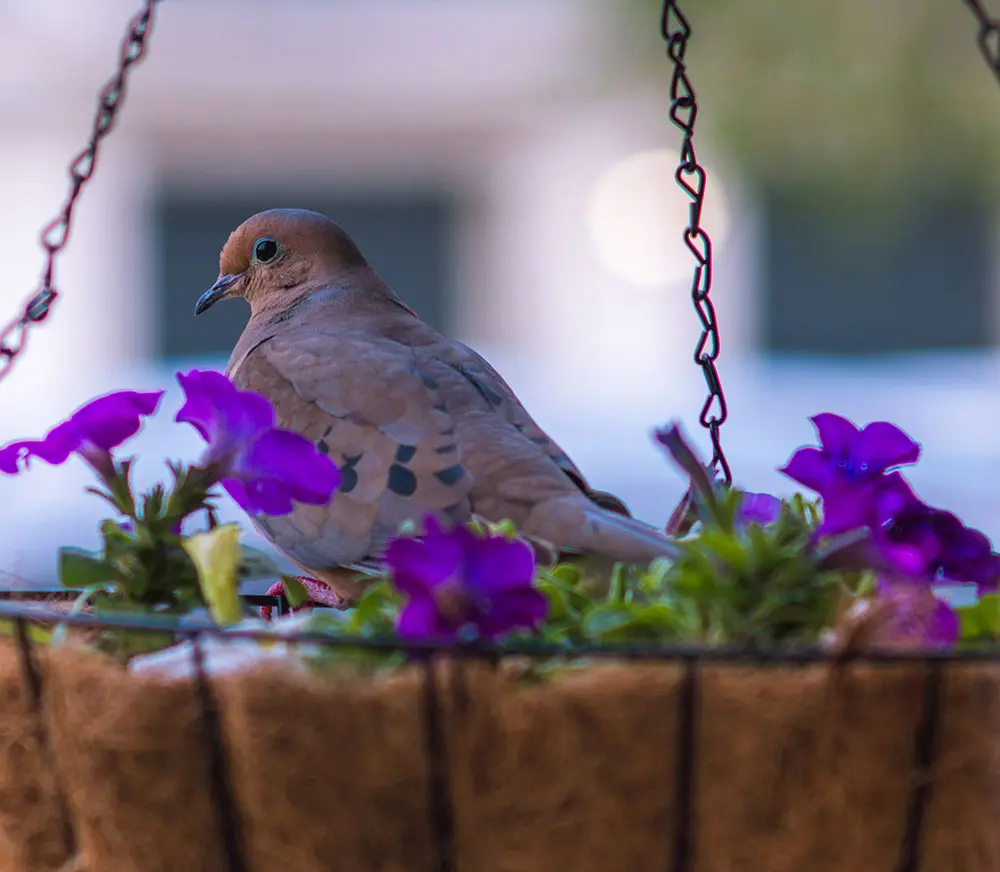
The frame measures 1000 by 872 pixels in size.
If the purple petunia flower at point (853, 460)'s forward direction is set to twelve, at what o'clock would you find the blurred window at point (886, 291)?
The blurred window is roughly at 6 o'clock from the purple petunia flower.

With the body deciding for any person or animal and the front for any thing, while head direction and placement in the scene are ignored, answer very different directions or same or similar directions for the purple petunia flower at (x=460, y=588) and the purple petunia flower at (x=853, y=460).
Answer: same or similar directions

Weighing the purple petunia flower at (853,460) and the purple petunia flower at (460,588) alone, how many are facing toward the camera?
2

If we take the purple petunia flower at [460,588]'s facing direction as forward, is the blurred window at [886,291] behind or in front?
behind

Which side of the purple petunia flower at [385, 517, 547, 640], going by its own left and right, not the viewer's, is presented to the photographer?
front

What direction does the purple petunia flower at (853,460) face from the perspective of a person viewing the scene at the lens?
facing the viewer
